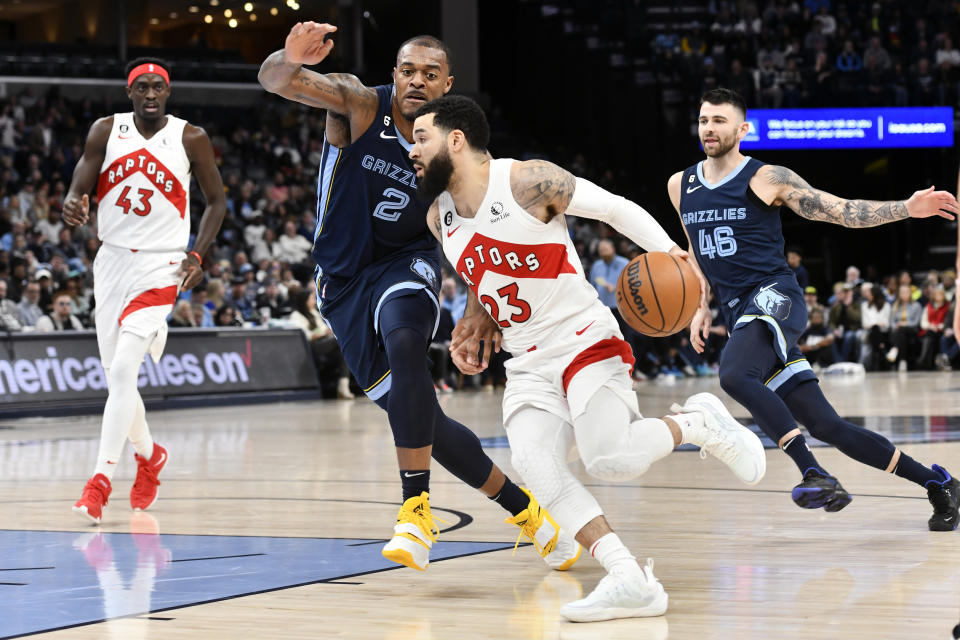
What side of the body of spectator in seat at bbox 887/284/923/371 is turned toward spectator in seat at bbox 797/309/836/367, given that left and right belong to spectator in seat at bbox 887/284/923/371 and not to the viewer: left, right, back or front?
right

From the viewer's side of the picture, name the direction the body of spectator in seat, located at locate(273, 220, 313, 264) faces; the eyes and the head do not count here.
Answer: toward the camera

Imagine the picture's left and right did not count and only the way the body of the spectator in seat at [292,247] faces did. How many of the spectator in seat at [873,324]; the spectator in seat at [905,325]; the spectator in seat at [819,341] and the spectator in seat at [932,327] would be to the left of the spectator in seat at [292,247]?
4

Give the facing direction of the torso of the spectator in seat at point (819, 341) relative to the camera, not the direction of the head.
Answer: toward the camera

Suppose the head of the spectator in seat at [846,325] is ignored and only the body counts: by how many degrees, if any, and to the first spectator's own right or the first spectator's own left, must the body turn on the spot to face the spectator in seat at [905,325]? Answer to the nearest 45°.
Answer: approximately 90° to the first spectator's own left

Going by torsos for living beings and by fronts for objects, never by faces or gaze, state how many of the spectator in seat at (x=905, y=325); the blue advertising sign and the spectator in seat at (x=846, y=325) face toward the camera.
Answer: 3

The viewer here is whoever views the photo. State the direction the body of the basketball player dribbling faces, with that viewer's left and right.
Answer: facing the viewer and to the left of the viewer

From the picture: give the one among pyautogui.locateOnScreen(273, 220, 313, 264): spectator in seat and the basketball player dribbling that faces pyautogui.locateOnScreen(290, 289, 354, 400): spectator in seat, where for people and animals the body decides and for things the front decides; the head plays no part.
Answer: pyautogui.locateOnScreen(273, 220, 313, 264): spectator in seat
